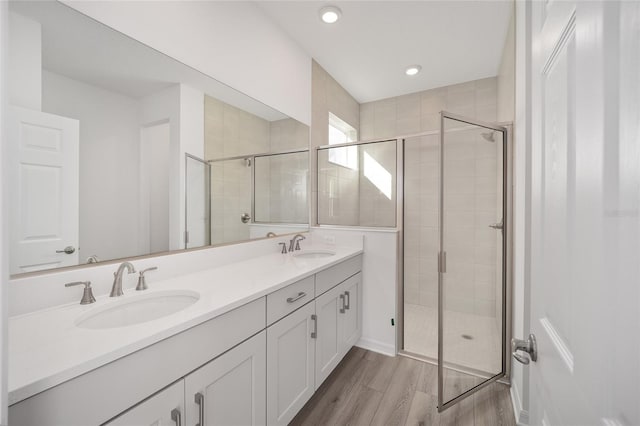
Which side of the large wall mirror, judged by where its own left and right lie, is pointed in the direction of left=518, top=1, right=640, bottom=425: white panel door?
front

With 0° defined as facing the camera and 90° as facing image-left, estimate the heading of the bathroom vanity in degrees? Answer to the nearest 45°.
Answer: approximately 315°

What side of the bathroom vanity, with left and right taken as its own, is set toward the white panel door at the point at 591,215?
front

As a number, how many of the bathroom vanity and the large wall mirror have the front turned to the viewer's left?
0

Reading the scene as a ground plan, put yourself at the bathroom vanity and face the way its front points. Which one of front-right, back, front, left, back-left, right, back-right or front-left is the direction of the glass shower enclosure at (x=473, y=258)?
front-left
